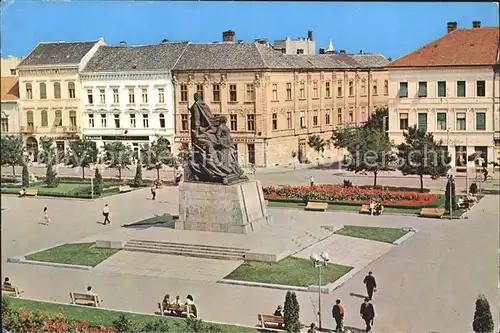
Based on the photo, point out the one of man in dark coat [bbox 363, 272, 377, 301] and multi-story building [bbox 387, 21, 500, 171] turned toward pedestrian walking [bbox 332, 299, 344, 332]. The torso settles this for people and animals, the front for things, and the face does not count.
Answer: the multi-story building

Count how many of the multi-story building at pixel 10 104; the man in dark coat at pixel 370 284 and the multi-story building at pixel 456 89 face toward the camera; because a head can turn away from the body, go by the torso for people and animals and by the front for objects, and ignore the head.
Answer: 2

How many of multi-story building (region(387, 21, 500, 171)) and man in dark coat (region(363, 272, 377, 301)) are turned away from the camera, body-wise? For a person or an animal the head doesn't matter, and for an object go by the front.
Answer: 1

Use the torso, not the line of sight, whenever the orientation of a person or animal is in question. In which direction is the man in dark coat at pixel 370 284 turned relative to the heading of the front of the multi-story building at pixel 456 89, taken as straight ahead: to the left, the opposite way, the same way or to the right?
the opposite way

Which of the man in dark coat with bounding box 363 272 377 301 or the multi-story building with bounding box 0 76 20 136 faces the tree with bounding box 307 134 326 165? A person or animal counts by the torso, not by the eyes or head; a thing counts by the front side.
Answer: the man in dark coat

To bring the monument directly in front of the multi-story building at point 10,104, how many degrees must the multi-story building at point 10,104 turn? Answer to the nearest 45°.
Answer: approximately 45° to its left

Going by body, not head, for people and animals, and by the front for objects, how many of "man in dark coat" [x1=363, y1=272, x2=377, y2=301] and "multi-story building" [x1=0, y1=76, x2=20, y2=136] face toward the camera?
1

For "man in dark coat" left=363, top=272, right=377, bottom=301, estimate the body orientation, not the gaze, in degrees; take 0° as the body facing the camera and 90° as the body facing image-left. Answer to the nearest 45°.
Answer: approximately 180°

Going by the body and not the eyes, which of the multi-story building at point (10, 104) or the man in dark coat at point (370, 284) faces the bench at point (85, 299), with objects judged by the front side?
the multi-story building

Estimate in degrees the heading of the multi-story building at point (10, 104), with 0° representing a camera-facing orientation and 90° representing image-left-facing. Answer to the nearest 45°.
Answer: approximately 0°
